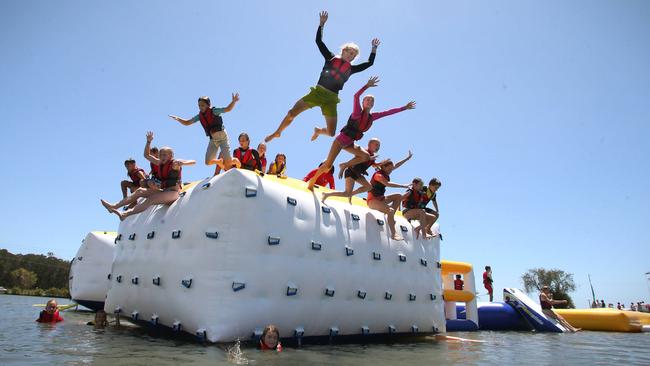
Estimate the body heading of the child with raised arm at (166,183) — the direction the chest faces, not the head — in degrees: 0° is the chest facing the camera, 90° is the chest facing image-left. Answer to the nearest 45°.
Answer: approximately 45°

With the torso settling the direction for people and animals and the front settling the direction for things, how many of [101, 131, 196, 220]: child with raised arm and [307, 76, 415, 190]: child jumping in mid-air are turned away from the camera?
0

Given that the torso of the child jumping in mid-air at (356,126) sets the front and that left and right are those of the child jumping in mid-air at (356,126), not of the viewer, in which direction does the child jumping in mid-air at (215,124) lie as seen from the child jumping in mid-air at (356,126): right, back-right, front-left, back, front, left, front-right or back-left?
back-right

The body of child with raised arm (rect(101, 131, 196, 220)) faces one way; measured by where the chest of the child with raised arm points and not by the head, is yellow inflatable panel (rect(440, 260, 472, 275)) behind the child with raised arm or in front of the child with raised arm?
behind

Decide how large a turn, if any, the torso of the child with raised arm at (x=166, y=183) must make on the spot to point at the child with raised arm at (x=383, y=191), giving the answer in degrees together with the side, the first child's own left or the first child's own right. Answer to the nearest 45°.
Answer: approximately 135° to the first child's own left
